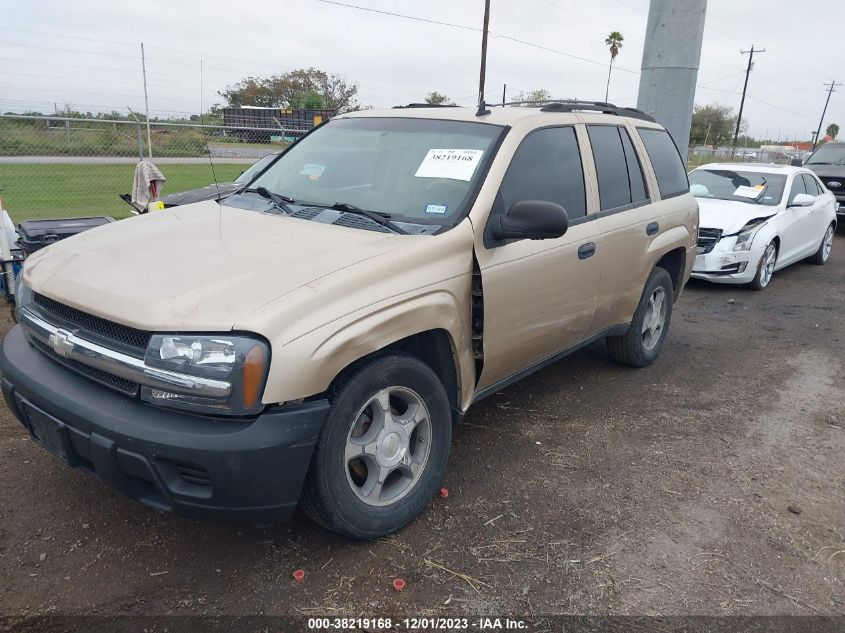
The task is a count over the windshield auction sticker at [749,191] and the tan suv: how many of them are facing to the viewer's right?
0

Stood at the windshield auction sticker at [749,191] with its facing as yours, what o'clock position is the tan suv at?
The tan suv is roughly at 11 o'clock from the windshield auction sticker.

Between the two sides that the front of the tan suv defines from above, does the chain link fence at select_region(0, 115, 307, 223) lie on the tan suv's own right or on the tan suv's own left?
on the tan suv's own right

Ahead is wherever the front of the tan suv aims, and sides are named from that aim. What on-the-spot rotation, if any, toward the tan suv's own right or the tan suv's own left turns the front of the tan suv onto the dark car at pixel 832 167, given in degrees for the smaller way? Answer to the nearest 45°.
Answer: approximately 180°

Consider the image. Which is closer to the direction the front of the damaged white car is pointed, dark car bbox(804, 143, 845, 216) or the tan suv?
the tan suv

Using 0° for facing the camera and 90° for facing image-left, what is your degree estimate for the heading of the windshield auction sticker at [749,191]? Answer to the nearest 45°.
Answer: approximately 45°

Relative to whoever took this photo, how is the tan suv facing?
facing the viewer and to the left of the viewer

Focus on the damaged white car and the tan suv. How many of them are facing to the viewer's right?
0

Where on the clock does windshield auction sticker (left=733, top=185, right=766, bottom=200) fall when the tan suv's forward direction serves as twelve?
The windshield auction sticker is roughly at 6 o'clock from the tan suv.

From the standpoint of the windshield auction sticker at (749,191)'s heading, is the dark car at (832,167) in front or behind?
behind

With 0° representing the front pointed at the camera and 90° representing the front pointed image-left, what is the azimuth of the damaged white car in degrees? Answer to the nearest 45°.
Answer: approximately 45°

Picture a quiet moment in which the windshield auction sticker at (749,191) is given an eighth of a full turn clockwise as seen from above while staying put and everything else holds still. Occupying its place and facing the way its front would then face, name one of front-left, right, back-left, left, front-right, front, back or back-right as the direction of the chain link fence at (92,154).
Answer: front
